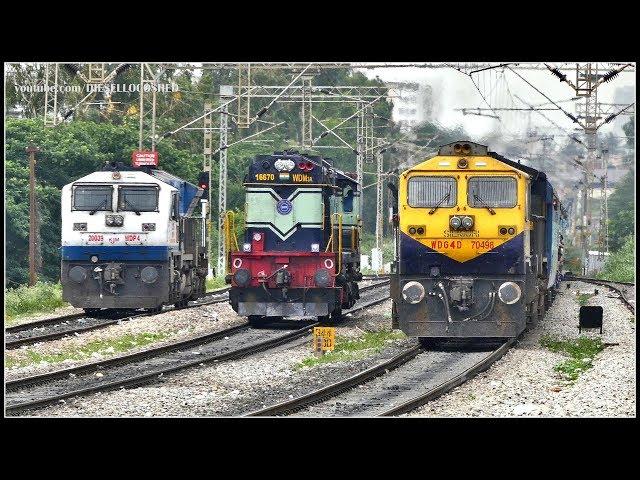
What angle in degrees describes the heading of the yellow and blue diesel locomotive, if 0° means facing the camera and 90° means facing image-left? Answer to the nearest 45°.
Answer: approximately 0°

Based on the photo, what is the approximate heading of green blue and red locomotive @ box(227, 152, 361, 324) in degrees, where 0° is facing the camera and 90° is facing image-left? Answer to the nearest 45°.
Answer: approximately 0°

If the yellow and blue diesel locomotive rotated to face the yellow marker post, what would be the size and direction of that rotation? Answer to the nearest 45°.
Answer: approximately 90° to its right

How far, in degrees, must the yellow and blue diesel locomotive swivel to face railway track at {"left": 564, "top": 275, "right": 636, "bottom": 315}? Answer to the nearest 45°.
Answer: approximately 180°

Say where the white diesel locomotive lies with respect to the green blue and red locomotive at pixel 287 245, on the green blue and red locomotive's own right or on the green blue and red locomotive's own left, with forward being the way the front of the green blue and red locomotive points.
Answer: on the green blue and red locomotive's own right

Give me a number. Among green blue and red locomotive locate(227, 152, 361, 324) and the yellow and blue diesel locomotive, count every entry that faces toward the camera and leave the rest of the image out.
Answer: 2

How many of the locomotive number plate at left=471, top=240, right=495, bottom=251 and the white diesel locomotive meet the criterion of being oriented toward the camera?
2
